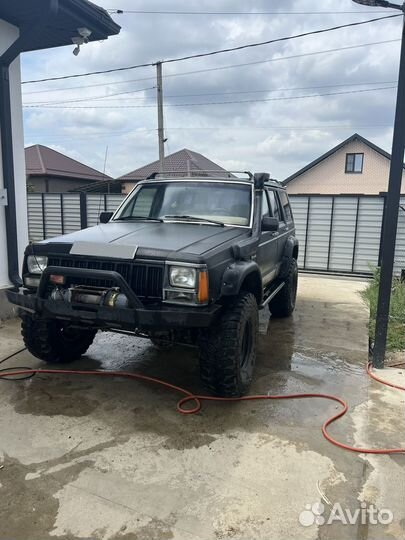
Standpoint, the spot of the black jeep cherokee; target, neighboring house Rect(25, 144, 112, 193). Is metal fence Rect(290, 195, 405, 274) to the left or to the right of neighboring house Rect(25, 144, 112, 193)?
right

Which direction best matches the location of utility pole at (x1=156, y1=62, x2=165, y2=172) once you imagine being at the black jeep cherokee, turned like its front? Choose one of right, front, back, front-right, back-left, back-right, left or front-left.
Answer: back-right

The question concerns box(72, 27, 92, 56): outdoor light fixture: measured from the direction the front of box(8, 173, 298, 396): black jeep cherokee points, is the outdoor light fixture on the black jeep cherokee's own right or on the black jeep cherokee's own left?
on the black jeep cherokee's own right

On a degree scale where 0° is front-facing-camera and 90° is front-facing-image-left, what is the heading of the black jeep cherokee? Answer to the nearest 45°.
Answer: approximately 45°

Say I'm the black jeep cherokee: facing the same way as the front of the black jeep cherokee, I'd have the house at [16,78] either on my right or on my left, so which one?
on my right

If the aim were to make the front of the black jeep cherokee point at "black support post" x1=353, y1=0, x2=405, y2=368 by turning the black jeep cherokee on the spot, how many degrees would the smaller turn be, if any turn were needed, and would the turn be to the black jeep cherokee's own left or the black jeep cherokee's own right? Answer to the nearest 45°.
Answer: approximately 135° to the black jeep cherokee's own left

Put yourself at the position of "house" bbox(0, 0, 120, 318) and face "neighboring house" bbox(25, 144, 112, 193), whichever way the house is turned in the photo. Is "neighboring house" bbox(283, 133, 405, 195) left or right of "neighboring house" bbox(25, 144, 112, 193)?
right

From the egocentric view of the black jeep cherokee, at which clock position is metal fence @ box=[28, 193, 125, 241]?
The metal fence is roughly at 4 o'clock from the black jeep cherokee.

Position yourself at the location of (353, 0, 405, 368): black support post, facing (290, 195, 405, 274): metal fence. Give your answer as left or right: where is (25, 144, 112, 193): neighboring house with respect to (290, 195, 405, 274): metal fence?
left

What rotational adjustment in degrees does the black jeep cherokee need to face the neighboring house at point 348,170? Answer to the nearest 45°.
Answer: approximately 180°
